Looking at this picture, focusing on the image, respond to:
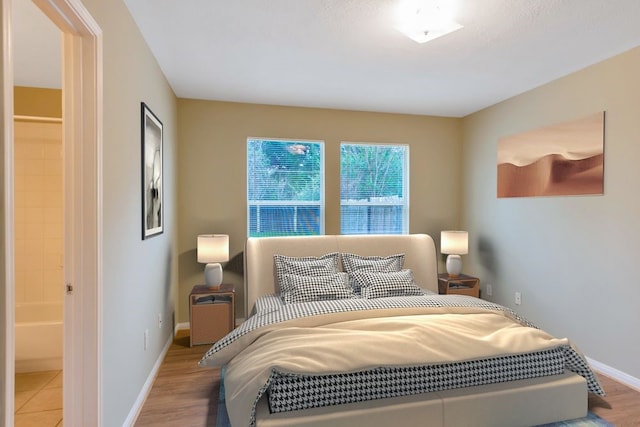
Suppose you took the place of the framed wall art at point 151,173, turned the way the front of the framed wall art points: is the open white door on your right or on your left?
on your right

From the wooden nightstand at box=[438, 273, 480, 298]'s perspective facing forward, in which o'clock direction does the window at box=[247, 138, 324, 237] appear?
The window is roughly at 4 o'clock from the wooden nightstand.

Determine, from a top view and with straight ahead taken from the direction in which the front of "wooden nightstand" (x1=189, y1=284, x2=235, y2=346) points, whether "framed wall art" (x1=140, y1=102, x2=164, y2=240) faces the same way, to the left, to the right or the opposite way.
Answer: to the left

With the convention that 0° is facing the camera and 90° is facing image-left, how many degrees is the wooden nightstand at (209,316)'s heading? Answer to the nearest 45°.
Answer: approximately 0°

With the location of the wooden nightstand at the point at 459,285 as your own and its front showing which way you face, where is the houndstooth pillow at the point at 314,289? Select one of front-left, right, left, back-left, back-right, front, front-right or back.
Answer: right

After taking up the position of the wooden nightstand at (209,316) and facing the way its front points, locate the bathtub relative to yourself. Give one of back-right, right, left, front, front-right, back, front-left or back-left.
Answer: right

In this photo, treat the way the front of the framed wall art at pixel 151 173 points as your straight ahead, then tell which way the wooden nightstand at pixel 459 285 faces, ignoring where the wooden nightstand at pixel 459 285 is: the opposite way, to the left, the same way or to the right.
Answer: to the right

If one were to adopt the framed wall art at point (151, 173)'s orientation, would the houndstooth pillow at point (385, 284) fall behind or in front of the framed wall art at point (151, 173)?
in front

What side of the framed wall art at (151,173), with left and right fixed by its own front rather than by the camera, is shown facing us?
right

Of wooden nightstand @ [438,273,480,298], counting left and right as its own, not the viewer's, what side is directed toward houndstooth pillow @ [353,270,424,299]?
right

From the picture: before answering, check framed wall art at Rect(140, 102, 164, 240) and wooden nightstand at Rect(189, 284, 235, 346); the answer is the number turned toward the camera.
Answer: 1
